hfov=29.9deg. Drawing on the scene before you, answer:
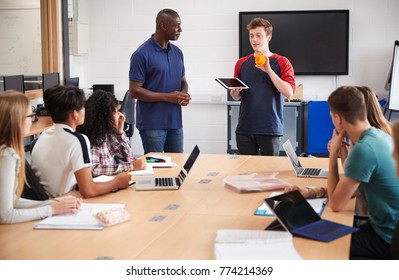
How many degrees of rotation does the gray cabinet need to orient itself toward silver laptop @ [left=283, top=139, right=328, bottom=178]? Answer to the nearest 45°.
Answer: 0° — it already faces it

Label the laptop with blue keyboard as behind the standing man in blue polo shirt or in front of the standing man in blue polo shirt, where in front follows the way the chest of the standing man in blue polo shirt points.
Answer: in front

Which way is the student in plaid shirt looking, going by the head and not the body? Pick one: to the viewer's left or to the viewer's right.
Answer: to the viewer's right

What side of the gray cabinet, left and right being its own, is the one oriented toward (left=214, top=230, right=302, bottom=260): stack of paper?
front

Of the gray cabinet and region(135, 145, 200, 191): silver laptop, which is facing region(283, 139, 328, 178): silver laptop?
the gray cabinet

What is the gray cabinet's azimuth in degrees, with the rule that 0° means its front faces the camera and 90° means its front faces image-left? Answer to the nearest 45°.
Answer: approximately 0°

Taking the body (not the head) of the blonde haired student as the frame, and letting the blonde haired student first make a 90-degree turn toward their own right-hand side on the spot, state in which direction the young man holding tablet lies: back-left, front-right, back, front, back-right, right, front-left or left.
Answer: back-left

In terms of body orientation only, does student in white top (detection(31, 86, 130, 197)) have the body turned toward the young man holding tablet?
yes

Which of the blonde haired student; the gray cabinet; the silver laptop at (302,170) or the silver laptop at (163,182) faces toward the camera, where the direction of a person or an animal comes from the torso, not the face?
the gray cabinet

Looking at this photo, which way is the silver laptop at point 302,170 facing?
to the viewer's right

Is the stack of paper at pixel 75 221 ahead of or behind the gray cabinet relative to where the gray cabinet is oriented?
ahead

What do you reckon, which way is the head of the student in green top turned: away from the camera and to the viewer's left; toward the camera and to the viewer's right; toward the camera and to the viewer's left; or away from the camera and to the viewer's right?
away from the camera and to the viewer's left

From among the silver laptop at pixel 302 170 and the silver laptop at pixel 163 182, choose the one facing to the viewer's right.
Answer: the silver laptop at pixel 302 170

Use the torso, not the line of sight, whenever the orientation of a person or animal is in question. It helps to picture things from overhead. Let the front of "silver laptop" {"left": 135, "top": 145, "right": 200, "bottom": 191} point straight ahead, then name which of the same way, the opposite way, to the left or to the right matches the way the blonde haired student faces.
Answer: the opposite way

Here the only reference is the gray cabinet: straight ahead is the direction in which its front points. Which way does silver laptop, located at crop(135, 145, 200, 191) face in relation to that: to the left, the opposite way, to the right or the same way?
to the right

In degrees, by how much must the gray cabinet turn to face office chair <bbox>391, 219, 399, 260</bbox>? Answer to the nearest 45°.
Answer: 0° — it already faces it
